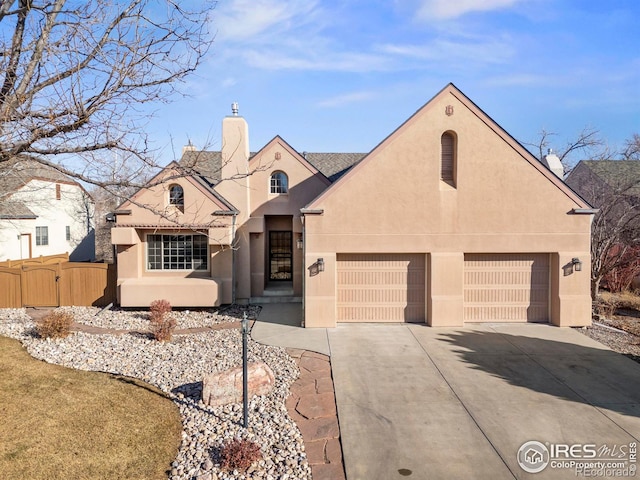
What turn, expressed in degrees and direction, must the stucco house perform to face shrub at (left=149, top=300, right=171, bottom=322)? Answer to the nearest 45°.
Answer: approximately 90° to its right

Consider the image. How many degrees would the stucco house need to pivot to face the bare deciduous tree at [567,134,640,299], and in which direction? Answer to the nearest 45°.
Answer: approximately 135° to its left

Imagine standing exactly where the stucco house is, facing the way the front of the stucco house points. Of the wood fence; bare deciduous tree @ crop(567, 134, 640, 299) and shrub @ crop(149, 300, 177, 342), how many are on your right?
2

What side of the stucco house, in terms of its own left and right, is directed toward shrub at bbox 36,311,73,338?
right

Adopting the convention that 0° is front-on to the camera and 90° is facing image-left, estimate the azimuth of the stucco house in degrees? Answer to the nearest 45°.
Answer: approximately 0°

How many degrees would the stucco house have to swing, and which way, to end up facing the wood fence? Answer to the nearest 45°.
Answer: approximately 90° to its right

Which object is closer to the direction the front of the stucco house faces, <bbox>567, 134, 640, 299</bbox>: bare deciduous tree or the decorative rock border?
the decorative rock border

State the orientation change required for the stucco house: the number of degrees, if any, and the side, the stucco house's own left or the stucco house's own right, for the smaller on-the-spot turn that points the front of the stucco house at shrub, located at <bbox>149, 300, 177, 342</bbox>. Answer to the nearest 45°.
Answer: approximately 90° to the stucco house's own right

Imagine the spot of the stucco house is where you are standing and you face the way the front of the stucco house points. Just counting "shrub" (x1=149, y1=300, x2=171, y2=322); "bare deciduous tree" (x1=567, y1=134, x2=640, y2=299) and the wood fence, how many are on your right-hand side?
2
